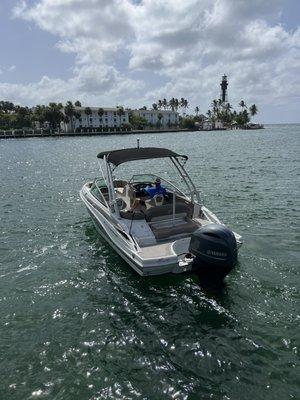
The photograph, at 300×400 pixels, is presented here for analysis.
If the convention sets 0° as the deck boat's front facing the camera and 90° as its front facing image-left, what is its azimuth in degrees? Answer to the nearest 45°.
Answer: approximately 135°
